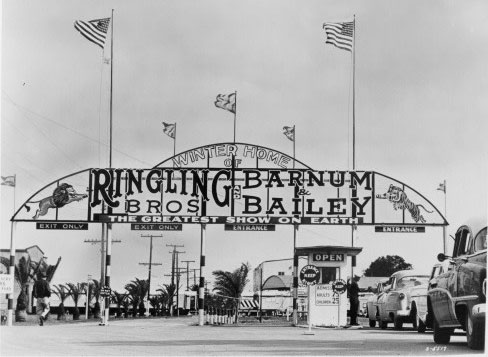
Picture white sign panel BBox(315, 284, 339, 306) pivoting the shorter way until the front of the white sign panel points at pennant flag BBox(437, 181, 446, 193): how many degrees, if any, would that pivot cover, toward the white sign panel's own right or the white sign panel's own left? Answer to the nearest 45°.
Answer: approximately 135° to the white sign panel's own left

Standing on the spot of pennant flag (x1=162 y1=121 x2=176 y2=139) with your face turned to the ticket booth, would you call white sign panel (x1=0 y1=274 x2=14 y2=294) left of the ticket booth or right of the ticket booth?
right

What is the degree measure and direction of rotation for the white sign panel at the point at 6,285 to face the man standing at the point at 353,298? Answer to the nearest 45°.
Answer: approximately 135° to its left

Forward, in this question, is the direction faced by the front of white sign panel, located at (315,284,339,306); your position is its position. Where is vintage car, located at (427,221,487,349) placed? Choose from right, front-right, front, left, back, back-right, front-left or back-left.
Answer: front

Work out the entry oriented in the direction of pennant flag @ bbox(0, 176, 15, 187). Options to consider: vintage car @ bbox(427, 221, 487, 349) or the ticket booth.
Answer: the vintage car

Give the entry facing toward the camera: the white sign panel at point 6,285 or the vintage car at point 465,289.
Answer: the white sign panel

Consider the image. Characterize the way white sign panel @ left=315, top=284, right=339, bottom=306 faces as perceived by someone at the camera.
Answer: facing the viewer

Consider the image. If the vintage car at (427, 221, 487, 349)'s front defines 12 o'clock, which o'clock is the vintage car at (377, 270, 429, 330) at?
the vintage car at (377, 270, 429, 330) is roughly at 1 o'clock from the vintage car at (427, 221, 487, 349).

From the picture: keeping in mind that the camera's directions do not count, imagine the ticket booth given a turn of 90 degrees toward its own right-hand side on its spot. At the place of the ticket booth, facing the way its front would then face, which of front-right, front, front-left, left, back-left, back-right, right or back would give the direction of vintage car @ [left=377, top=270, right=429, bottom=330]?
back-left

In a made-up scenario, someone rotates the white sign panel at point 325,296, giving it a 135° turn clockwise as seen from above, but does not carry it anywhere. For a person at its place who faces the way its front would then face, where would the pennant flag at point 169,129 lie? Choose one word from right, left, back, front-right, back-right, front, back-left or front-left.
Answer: front

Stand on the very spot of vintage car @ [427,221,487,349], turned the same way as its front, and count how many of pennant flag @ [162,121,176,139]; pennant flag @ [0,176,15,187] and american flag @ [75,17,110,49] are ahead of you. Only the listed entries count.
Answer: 3

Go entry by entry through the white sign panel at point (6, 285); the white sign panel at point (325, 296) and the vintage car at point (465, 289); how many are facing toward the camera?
2

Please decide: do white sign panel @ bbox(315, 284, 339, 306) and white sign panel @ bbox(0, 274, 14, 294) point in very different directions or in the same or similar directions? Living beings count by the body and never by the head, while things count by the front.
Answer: same or similar directions

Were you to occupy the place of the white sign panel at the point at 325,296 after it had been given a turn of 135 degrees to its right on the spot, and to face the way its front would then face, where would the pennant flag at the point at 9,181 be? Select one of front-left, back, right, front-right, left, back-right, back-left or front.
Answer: front-left

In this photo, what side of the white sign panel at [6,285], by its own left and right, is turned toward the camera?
front
